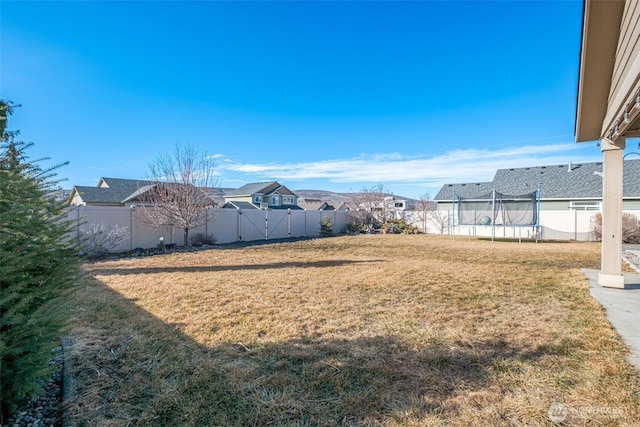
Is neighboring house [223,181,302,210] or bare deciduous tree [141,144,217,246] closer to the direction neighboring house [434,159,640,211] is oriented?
the neighboring house

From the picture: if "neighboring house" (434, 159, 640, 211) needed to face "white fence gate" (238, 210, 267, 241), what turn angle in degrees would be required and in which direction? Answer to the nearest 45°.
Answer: approximately 135° to its left

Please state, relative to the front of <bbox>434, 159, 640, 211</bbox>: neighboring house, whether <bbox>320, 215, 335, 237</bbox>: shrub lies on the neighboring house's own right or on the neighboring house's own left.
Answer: on the neighboring house's own left

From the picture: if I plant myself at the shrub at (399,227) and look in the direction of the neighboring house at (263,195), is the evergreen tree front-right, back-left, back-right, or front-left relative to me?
back-left

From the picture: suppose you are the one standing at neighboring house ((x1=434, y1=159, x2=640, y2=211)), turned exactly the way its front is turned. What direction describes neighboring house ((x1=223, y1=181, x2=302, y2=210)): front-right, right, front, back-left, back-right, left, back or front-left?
left

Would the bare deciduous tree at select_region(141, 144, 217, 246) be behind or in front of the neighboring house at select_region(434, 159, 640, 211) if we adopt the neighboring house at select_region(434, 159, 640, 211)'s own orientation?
behind

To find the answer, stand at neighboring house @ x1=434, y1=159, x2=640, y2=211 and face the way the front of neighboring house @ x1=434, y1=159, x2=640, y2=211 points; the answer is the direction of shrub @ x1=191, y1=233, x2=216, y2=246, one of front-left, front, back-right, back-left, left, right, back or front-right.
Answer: back-left

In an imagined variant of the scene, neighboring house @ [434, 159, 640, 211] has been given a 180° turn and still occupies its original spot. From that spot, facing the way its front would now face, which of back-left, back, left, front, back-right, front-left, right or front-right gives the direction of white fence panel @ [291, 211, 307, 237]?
front-right

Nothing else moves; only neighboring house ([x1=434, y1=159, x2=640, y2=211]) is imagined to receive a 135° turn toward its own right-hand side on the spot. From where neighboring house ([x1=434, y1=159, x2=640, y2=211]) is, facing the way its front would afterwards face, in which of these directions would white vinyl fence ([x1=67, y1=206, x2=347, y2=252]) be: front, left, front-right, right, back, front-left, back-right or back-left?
right

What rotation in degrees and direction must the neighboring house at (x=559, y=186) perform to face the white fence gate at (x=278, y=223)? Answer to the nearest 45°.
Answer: approximately 135° to its left

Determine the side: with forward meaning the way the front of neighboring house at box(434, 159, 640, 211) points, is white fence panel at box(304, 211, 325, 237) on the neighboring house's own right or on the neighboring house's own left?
on the neighboring house's own left

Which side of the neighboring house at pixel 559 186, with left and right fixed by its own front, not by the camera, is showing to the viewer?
back

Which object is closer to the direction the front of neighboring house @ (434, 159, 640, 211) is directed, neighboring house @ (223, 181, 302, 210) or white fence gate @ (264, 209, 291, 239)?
the neighboring house

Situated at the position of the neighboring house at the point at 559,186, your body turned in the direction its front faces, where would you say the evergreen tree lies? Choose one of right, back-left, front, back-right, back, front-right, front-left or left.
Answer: back
